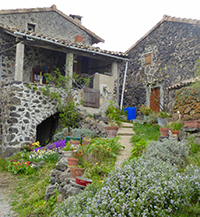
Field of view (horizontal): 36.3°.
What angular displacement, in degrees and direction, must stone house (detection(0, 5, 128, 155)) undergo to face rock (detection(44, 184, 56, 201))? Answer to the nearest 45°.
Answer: approximately 45° to its right

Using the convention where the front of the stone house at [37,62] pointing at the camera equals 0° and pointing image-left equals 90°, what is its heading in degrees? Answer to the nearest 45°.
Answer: approximately 315°

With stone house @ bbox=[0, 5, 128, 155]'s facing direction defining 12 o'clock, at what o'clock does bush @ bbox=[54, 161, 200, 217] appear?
The bush is roughly at 1 o'clock from the stone house.

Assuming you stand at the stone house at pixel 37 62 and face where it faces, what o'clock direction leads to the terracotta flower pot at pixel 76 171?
The terracotta flower pot is roughly at 1 o'clock from the stone house.

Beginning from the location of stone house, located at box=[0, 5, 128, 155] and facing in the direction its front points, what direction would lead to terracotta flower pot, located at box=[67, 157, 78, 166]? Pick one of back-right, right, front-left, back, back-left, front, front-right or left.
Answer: front-right

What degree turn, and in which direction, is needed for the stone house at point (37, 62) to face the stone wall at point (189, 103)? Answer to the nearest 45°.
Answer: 0° — it already faces it
